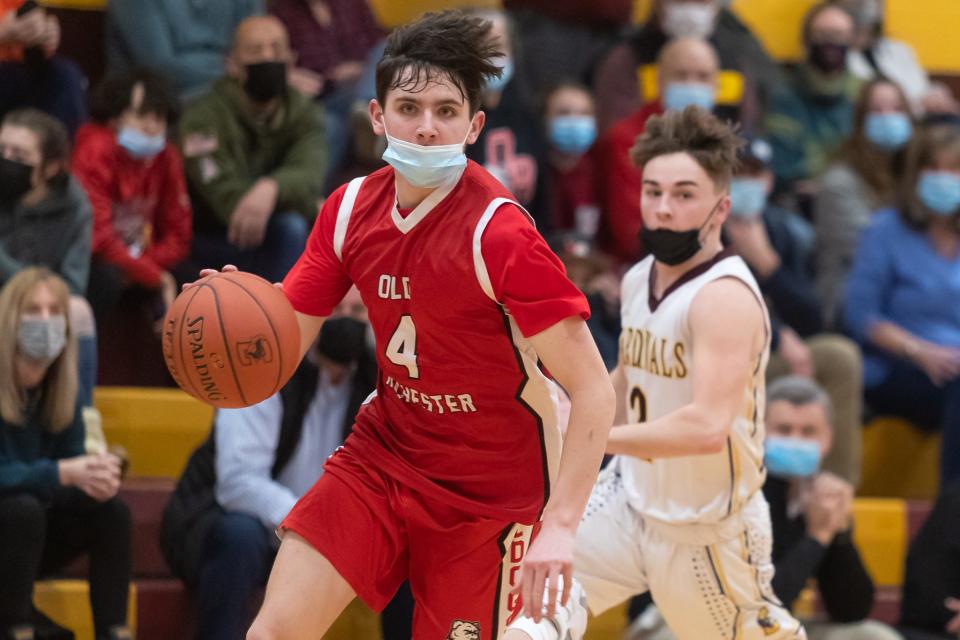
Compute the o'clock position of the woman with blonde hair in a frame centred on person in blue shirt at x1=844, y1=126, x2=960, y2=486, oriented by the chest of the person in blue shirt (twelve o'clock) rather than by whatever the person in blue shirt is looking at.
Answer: The woman with blonde hair is roughly at 3 o'clock from the person in blue shirt.

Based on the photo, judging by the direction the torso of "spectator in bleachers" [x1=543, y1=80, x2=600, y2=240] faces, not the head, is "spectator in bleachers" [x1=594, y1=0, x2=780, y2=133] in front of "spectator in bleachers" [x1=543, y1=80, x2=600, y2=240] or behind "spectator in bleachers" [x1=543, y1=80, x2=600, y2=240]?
behind

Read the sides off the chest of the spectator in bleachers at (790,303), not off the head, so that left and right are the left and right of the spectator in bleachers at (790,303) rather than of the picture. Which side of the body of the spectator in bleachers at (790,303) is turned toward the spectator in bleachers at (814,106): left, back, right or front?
back

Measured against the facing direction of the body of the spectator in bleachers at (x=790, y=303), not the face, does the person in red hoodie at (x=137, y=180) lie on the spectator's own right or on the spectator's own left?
on the spectator's own right

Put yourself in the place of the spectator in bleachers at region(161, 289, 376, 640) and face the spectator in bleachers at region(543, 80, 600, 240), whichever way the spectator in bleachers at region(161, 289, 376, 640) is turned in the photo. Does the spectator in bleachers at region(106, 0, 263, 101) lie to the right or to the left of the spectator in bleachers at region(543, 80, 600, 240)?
left
